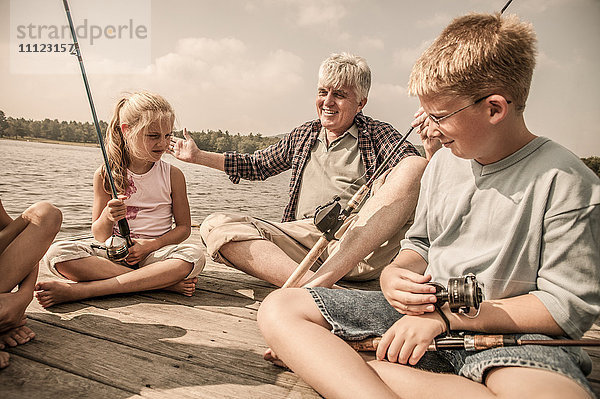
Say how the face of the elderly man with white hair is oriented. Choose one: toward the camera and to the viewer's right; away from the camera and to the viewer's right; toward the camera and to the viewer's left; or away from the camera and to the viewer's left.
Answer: toward the camera and to the viewer's left

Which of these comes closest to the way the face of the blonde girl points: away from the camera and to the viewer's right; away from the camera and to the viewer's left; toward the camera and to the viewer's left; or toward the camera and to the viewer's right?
toward the camera and to the viewer's right

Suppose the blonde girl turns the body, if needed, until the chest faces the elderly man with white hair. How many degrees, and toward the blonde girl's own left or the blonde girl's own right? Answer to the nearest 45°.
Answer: approximately 90° to the blonde girl's own left

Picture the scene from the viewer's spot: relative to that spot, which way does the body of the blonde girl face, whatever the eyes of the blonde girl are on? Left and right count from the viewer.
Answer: facing the viewer
